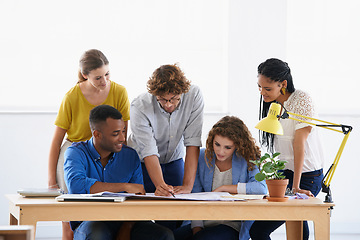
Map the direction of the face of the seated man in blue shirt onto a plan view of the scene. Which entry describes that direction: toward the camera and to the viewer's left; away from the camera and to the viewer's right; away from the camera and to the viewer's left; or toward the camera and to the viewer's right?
toward the camera and to the viewer's right

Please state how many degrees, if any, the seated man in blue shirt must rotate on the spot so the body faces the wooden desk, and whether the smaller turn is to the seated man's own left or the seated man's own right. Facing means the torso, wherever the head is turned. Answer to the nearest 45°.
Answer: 0° — they already face it

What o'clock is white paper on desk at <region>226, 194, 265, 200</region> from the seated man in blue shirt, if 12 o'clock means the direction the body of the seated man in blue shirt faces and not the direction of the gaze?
The white paper on desk is roughly at 11 o'clock from the seated man in blue shirt.

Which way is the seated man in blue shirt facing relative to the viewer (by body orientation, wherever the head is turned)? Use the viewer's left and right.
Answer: facing the viewer and to the right of the viewer

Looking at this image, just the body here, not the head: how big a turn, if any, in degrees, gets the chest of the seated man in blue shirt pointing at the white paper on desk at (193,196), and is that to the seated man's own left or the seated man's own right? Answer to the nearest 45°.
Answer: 0° — they already face it

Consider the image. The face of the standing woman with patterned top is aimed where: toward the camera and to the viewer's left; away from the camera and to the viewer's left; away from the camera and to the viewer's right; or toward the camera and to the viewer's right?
toward the camera and to the viewer's left

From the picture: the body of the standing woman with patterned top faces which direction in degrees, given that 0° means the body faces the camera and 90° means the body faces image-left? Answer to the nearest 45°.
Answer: approximately 90°
